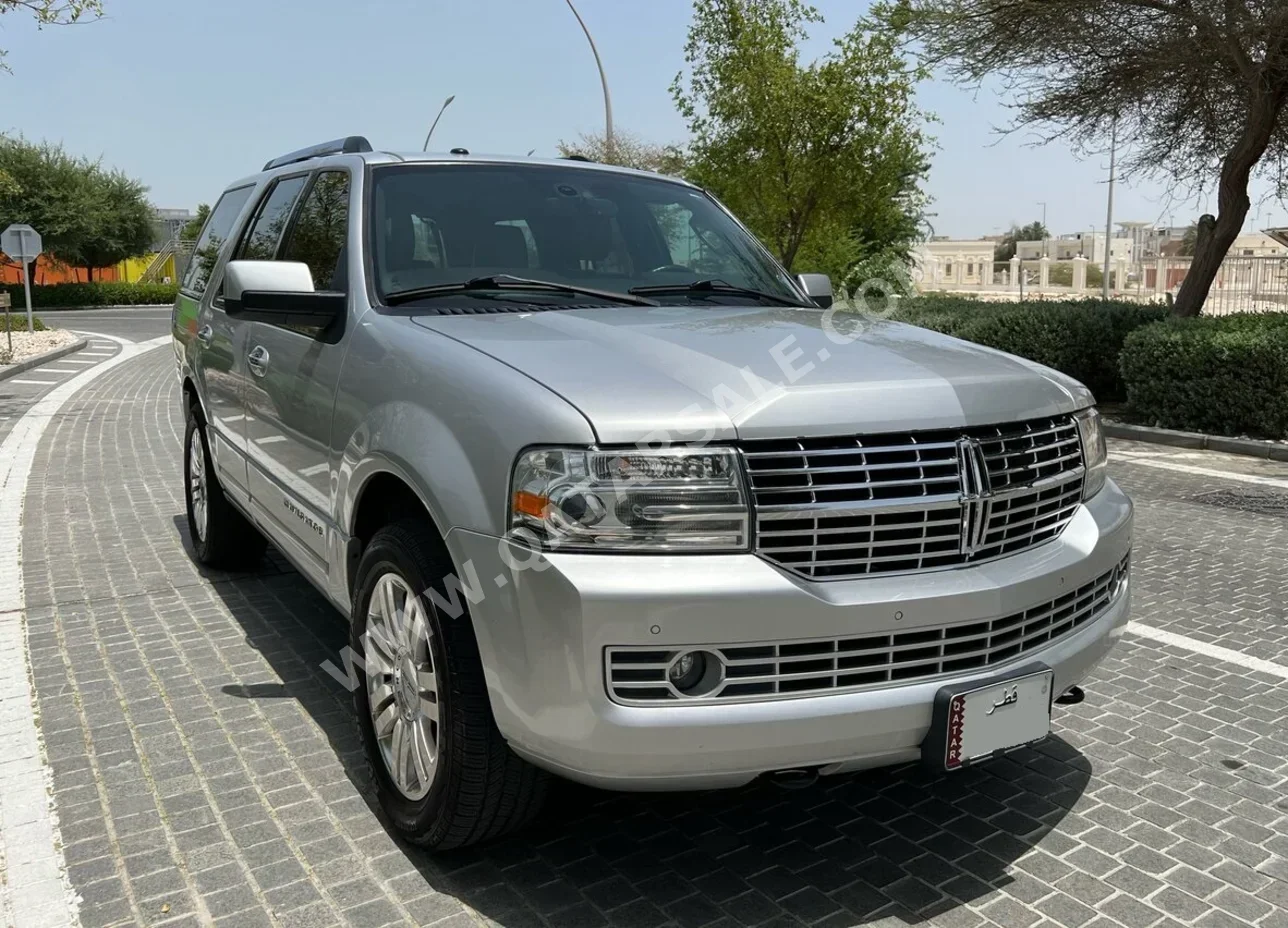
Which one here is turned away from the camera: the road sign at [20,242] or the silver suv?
the road sign

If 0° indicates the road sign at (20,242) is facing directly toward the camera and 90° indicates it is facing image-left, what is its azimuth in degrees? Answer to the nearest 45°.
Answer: approximately 180°

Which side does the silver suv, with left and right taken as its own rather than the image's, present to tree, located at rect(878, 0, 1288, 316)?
left

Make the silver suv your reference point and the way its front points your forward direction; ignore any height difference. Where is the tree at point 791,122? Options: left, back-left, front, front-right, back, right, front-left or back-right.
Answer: back-left

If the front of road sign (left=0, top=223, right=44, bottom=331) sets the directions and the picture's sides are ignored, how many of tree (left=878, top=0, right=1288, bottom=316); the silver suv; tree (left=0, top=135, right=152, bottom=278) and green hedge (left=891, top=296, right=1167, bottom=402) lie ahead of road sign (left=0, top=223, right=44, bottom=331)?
1

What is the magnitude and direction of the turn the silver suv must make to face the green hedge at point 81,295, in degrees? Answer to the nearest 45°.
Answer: approximately 180°

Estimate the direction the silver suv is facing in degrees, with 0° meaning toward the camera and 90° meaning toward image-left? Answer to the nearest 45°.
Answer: approximately 315°

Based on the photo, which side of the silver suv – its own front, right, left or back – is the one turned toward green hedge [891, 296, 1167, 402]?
left

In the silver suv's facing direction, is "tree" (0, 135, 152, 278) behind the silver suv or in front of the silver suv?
behind

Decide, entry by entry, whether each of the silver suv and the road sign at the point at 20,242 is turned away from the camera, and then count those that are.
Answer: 1

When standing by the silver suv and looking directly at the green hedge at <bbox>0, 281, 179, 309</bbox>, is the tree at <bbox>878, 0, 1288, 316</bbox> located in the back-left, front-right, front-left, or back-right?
front-right
